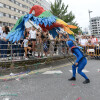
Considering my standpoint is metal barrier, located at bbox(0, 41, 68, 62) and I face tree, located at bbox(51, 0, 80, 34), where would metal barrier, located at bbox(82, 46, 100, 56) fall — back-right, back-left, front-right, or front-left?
front-right

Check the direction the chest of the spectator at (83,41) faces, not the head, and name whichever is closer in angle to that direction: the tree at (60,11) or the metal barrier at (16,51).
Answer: the metal barrier

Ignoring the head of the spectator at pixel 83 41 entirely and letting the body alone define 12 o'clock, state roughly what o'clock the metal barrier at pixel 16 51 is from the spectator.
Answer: The metal barrier is roughly at 1 o'clock from the spectator.

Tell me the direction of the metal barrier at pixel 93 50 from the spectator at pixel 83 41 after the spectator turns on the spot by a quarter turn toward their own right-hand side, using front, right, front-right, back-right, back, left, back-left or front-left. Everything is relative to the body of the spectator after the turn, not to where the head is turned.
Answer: back
